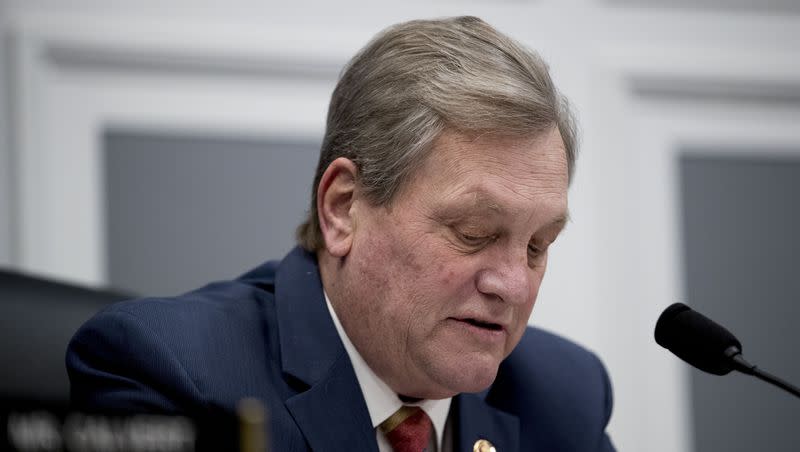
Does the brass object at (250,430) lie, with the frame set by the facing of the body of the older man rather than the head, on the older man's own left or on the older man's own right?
on the older man's own right

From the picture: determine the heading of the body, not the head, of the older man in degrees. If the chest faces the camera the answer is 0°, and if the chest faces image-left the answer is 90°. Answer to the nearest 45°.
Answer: approximately 315°

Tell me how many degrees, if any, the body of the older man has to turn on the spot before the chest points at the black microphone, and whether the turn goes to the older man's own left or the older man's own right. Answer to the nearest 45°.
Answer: approximately 45° to the older man's own left

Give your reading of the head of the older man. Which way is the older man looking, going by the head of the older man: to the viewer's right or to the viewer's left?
to the viewer's right
